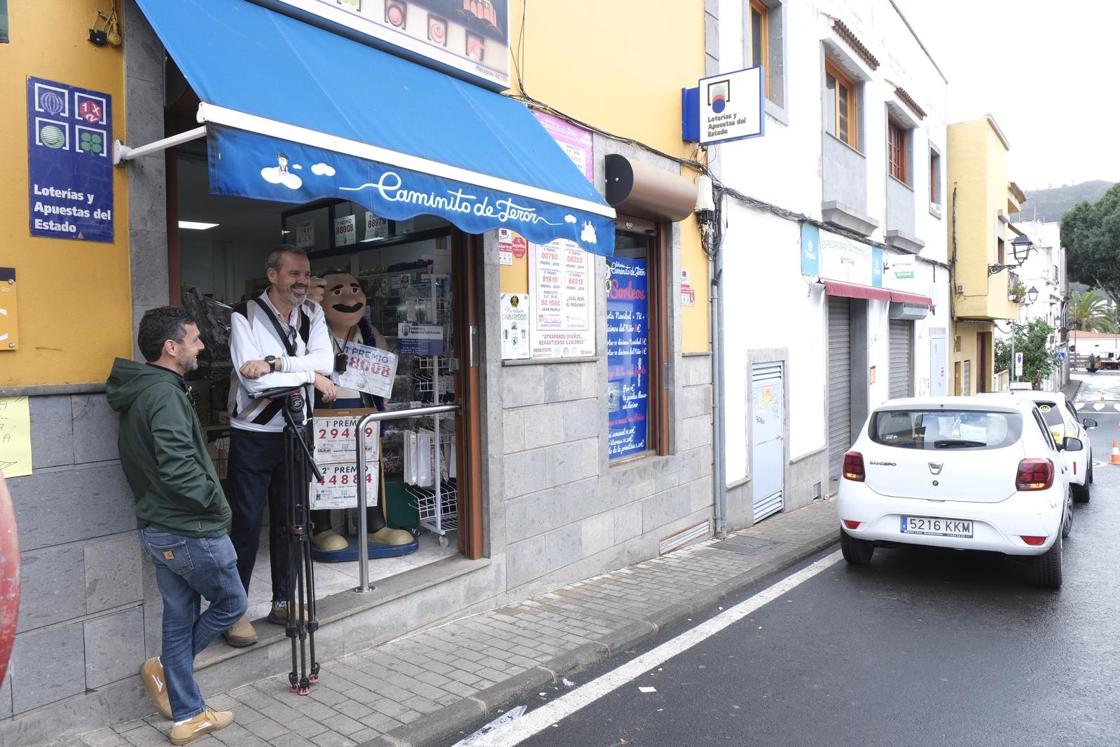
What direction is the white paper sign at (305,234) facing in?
toward the camera

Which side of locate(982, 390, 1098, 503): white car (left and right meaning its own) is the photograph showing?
back

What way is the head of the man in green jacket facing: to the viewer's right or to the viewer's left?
to the viewer's right

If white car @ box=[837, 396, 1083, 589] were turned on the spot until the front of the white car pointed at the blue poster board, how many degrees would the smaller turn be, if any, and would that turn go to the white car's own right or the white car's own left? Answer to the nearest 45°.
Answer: approximately 90° to the white car's own left

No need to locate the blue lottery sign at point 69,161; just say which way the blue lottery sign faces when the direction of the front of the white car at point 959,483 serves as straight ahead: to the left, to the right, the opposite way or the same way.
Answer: to the right

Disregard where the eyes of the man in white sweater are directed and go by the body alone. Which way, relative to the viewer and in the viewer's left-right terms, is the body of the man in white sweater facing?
facing the viewer and to the right of the viewer

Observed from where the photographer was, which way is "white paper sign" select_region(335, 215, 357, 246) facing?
facing the viewer

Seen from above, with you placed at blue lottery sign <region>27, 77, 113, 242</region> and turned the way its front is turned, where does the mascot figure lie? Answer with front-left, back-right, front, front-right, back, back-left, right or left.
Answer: left

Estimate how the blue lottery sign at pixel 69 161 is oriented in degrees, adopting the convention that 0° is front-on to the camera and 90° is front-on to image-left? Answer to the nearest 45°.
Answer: approximately 315°

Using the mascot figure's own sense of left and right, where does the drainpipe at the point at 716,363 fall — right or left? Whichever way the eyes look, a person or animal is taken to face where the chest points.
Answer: on its left

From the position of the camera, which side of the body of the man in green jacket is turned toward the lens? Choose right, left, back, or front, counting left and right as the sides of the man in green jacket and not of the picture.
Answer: right
